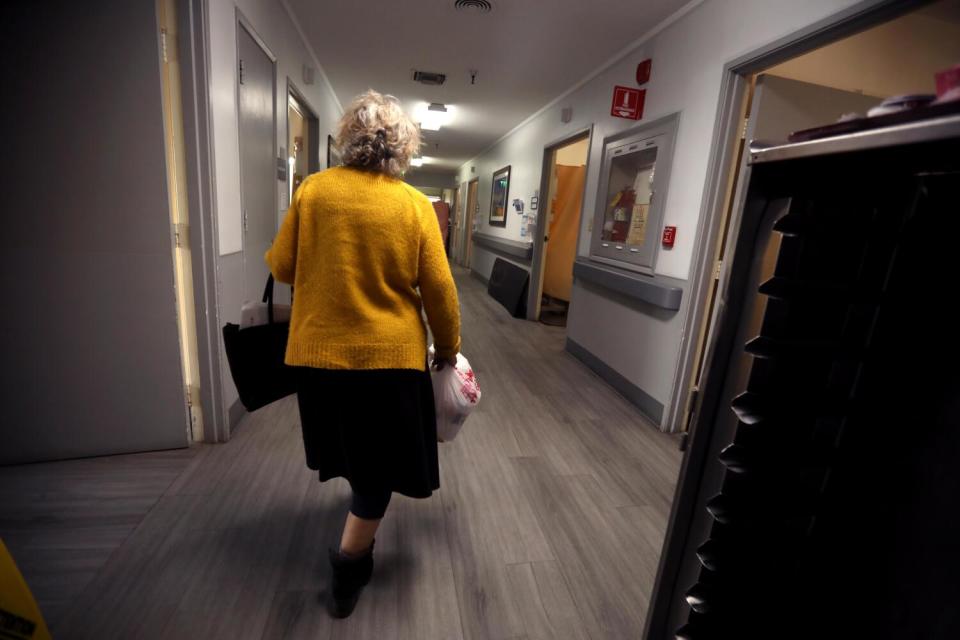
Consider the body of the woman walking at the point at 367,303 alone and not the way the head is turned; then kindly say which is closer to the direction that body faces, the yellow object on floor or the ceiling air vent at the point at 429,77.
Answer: the ceiling air vent

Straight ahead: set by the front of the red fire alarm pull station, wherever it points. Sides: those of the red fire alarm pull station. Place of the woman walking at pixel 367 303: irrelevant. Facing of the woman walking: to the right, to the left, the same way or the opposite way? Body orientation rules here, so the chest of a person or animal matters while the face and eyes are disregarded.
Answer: to the right

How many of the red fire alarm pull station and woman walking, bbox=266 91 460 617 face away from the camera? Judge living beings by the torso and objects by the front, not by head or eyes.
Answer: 1

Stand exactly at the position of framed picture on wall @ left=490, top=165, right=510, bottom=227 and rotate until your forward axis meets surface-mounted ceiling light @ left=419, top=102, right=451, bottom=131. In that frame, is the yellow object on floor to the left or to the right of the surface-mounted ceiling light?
left

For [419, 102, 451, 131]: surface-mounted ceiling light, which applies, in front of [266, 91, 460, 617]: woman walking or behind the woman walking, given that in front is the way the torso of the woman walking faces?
in front

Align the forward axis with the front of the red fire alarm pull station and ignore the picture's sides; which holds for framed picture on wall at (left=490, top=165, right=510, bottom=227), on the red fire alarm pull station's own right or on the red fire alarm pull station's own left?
on the red fire alarm pull station's own right

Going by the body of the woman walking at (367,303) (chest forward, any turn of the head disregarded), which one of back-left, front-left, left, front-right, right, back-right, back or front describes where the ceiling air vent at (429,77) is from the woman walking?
front

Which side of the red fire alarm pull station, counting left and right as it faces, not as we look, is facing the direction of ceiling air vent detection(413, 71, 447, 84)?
right

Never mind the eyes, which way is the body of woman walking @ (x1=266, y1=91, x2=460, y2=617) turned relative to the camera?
away from the camera

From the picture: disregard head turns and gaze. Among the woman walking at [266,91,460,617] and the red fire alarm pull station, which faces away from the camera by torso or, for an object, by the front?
the woman walking

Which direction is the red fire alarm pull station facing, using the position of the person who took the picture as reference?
facing the viewer and to the left of the viewer
